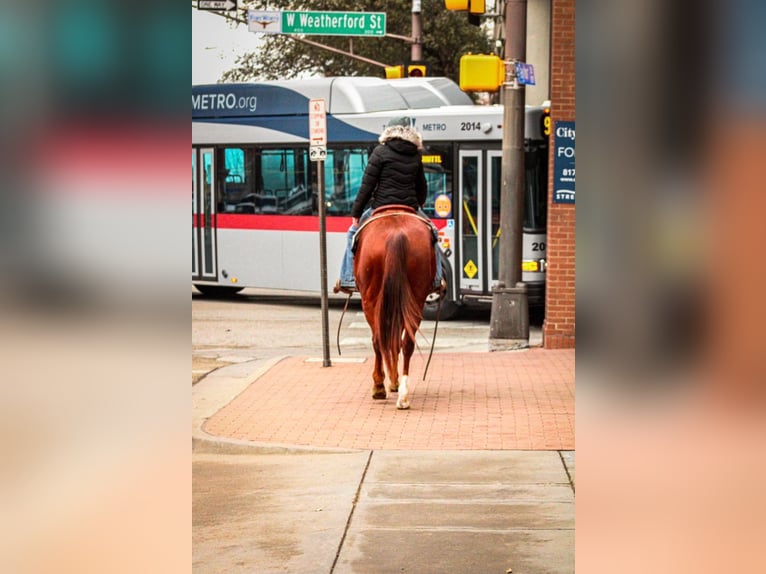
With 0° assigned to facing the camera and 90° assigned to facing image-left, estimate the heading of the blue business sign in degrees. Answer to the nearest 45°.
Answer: approximately 0°

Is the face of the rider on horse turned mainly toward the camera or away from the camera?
away from the camera

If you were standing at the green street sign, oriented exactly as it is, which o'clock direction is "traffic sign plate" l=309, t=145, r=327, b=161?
The traffic sign plate is roughly at 12 o'clock from the green street sign.

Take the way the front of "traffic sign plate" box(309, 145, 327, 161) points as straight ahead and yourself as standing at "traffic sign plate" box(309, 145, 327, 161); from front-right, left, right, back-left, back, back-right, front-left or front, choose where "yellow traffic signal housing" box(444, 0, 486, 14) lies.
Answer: back-left

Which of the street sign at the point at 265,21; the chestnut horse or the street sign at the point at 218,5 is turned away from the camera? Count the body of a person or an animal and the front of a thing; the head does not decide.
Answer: the chestnut horse

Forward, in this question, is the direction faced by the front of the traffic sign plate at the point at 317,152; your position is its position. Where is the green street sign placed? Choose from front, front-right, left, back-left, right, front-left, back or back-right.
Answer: back

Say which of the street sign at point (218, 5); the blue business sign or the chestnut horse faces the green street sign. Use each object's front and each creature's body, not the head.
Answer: the chestnut horse

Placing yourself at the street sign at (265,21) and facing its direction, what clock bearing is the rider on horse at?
The rider on horse is roughly at 12 o'clock from the street sign.

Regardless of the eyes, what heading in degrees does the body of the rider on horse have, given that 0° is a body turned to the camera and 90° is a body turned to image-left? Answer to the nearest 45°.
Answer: approximately 180°

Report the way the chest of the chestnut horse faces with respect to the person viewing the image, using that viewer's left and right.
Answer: facing away from the viewer
